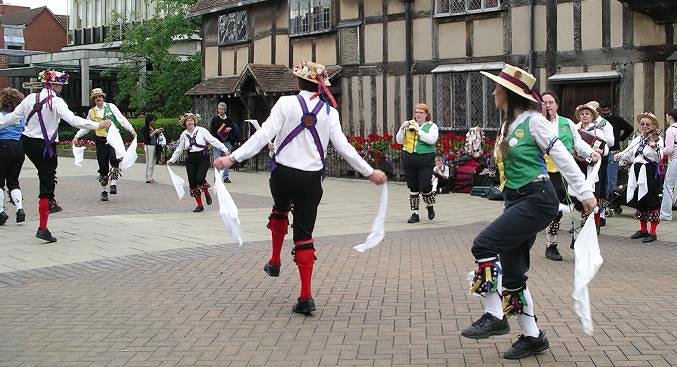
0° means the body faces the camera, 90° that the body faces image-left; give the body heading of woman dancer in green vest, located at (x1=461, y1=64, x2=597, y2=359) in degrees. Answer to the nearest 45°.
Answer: approximately 90°

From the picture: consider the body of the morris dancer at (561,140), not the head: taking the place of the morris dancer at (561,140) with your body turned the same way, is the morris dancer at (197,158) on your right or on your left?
on your right

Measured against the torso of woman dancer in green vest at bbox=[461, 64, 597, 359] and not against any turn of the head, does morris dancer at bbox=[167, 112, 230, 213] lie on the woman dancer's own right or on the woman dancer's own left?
on the woman dancer's own right

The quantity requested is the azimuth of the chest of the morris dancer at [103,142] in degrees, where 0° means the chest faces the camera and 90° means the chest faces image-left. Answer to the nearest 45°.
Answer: approximately 0°
